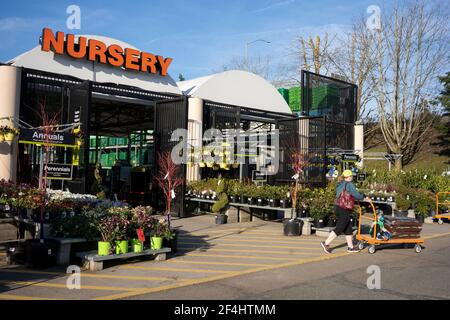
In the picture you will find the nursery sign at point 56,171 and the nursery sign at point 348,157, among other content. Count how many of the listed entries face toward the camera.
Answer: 2

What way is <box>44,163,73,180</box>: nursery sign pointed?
toward the camera

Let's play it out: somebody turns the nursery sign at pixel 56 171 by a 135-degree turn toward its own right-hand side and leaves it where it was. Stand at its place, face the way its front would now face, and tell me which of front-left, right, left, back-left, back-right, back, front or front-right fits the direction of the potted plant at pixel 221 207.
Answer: right

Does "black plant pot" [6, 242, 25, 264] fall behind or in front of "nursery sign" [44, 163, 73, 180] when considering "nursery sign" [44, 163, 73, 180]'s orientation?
in front

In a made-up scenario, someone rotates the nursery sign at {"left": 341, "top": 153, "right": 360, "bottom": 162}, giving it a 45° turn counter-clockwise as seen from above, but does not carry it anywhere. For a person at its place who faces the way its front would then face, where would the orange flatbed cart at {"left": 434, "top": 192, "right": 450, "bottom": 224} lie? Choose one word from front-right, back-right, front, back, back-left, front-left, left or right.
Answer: front-left

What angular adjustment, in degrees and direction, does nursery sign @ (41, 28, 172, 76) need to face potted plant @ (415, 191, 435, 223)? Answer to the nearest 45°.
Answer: approximately 45° to its left

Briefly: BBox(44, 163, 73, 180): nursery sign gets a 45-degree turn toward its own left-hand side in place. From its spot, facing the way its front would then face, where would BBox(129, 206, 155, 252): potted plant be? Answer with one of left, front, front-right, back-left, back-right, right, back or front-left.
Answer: front

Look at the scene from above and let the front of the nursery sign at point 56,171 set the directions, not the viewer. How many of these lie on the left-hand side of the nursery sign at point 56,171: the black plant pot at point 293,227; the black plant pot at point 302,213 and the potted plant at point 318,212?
3

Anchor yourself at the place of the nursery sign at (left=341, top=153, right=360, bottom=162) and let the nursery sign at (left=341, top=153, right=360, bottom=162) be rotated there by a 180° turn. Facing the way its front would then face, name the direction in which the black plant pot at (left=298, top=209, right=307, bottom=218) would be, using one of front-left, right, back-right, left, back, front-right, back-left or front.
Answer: back

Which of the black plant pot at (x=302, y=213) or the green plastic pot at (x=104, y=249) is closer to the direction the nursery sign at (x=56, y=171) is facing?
the green plastic pot

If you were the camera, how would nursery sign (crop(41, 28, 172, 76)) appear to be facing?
facing the viewer and to the right of the viewer

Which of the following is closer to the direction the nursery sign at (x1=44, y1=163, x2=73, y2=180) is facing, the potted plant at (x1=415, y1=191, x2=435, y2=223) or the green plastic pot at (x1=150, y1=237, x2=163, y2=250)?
the green plastic pot
